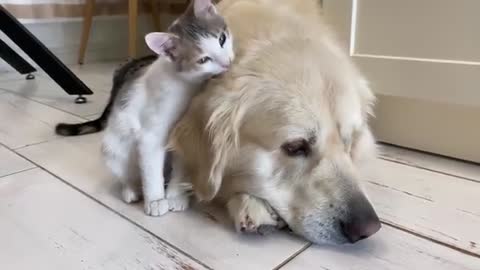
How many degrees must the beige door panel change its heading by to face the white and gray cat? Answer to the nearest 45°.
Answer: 0° — it already faces it

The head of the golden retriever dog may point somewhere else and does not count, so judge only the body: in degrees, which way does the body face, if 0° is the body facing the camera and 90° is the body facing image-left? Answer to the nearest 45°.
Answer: approximately 315°

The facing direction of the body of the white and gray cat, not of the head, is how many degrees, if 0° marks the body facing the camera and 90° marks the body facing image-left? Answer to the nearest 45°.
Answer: approximately 315°

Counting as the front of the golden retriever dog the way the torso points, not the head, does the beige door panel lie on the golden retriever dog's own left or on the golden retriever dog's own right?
on the golden retriever dog's own left

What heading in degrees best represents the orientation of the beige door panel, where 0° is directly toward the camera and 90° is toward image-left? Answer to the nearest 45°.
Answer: approximately 45°

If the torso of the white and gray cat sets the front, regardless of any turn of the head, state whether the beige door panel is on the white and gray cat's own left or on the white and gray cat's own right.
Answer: on the white and gray cat's own left
